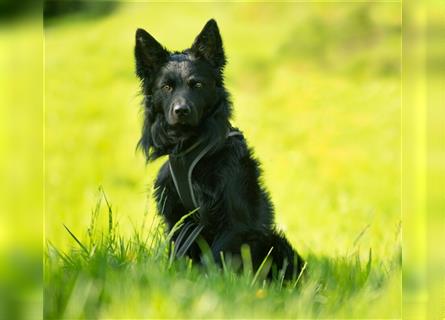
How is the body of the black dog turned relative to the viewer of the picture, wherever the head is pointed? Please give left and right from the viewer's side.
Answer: facing the viewer and to the left of the viewer
